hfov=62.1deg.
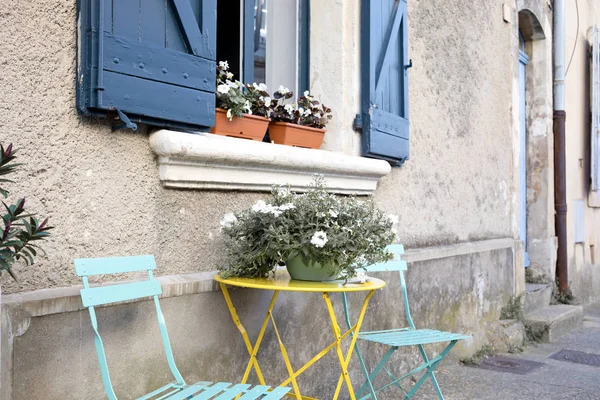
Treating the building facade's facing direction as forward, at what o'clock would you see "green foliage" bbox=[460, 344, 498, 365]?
The green foliage is roughly at 9 o'clock from the building facade.

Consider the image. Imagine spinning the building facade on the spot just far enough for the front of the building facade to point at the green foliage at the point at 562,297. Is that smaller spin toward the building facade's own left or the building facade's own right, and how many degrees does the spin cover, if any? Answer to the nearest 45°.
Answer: approximately 90° to the building facade's own left

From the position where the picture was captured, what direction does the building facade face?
facing the viewer and to the right of the viewer

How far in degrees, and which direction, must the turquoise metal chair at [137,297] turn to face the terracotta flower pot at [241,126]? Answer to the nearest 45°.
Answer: approximately 90° to its left

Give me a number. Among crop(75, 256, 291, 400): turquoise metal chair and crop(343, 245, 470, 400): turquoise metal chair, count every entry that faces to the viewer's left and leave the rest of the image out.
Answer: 0
